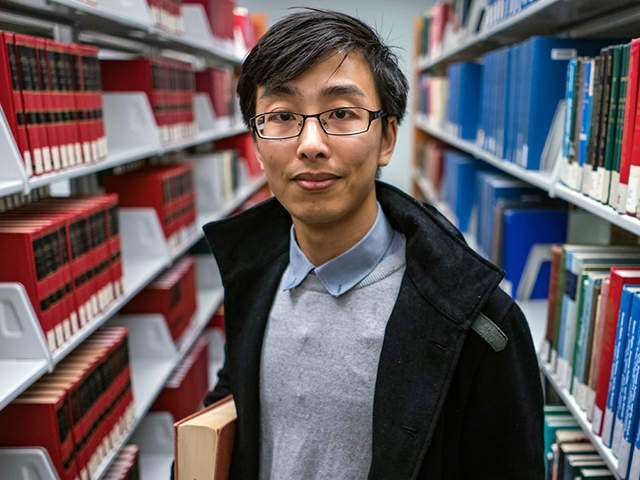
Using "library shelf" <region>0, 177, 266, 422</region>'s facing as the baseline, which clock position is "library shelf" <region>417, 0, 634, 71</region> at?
"library shelf" <region>417, 0, 634, 71</region> is roughly at 12 o'clock from "library shelf" <region>0, 177, 266, 422</region>.

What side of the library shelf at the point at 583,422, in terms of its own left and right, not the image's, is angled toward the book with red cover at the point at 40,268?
front

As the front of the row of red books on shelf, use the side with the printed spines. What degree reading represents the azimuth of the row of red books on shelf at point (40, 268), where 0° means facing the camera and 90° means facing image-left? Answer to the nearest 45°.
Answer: approximately 315°

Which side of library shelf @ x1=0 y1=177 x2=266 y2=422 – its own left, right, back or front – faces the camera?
right

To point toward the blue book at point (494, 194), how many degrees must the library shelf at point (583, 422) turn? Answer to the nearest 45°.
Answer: approximately 90° to its right

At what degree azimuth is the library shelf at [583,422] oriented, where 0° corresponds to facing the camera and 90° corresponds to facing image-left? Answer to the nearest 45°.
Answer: approximately 90°

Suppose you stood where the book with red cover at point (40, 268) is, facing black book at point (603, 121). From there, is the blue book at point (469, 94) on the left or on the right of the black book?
left

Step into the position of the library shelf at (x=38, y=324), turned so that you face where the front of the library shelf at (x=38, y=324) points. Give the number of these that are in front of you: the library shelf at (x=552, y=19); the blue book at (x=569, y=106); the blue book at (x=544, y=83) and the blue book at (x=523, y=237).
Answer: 4

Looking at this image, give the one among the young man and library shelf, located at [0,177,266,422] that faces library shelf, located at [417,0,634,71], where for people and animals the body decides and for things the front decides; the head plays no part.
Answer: library shelf, located at [0,177,266,422]

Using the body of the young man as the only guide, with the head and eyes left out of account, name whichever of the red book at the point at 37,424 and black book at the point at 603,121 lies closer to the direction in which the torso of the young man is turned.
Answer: the red book

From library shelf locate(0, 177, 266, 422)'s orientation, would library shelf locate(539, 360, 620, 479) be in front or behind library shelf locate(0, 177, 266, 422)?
in front

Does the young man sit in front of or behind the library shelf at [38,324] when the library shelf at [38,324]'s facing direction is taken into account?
in front
